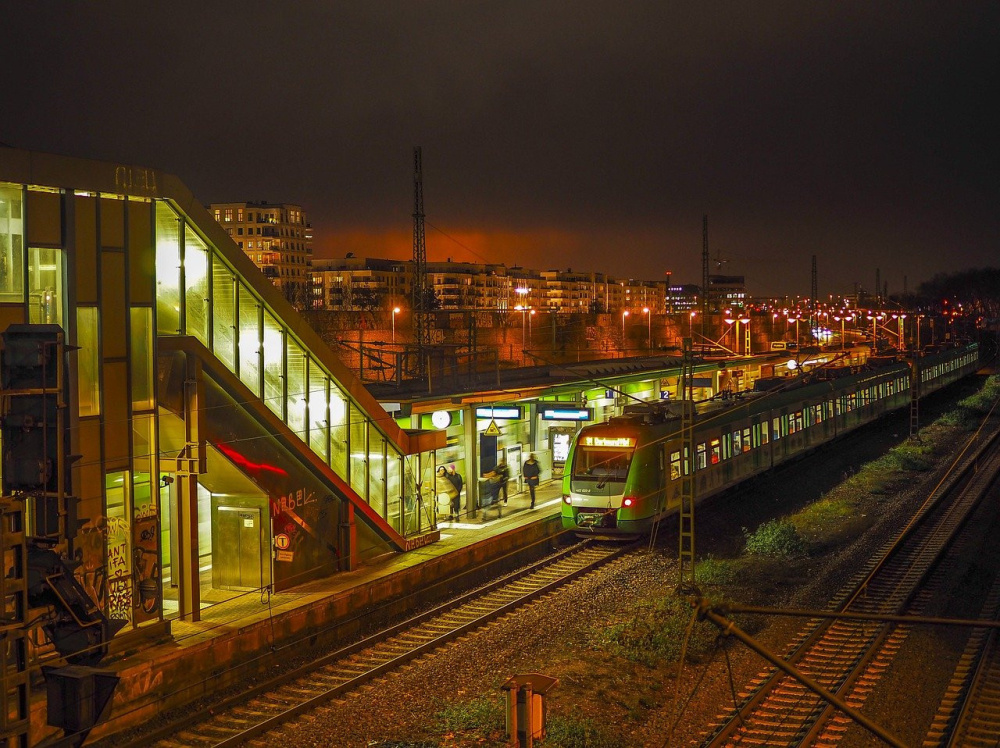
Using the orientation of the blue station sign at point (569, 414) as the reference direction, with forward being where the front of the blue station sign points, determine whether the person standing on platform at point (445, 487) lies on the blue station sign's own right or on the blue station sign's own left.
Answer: on the blue station sign's own right

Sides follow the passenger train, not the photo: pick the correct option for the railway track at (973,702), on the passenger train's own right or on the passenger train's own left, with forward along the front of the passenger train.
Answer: on the passenger train's own left

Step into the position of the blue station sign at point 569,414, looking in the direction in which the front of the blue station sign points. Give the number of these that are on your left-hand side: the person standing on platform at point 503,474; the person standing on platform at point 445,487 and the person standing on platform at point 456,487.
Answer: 0

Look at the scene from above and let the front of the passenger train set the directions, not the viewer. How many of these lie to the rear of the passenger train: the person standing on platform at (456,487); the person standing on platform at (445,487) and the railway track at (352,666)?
0

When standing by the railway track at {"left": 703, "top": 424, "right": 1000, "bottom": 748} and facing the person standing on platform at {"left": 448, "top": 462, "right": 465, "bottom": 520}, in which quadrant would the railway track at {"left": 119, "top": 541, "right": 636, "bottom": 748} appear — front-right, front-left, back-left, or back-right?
front-left

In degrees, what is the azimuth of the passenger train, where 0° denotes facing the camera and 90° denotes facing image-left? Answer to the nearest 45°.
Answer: approximately 45°

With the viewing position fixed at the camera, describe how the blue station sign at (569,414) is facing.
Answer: facing the viewer

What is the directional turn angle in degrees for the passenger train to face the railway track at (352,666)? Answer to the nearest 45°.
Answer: approximately 45° to its left

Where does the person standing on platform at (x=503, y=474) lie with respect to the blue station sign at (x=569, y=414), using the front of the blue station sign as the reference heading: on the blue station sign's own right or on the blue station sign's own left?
on the blue station sign's own right

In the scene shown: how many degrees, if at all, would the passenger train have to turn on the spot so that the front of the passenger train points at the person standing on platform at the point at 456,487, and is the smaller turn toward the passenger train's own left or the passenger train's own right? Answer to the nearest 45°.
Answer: approximately 45° to the passenger train's own right
